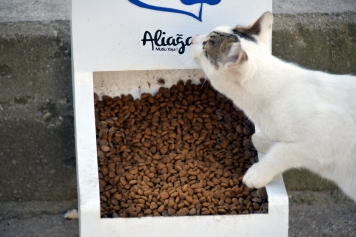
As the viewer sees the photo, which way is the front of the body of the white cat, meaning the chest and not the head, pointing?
to the viewer's left

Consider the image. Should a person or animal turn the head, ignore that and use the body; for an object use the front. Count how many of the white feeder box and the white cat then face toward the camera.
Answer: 1

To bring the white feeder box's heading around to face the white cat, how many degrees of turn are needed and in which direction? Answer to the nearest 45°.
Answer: approximately 45° to its left

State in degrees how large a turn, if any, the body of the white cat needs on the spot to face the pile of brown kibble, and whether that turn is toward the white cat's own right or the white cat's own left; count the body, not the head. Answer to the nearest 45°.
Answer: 0° — it already faces it

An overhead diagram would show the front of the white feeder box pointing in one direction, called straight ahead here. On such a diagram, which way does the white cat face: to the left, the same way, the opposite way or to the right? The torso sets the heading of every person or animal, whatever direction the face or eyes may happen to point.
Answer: to the right

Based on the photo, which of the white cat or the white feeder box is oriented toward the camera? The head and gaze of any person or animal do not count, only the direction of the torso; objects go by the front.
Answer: the white feeder box

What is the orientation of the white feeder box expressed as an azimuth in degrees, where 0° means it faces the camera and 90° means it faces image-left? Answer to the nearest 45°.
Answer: approximately 0°

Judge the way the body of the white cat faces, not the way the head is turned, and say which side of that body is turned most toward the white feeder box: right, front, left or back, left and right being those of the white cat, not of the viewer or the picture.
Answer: front
